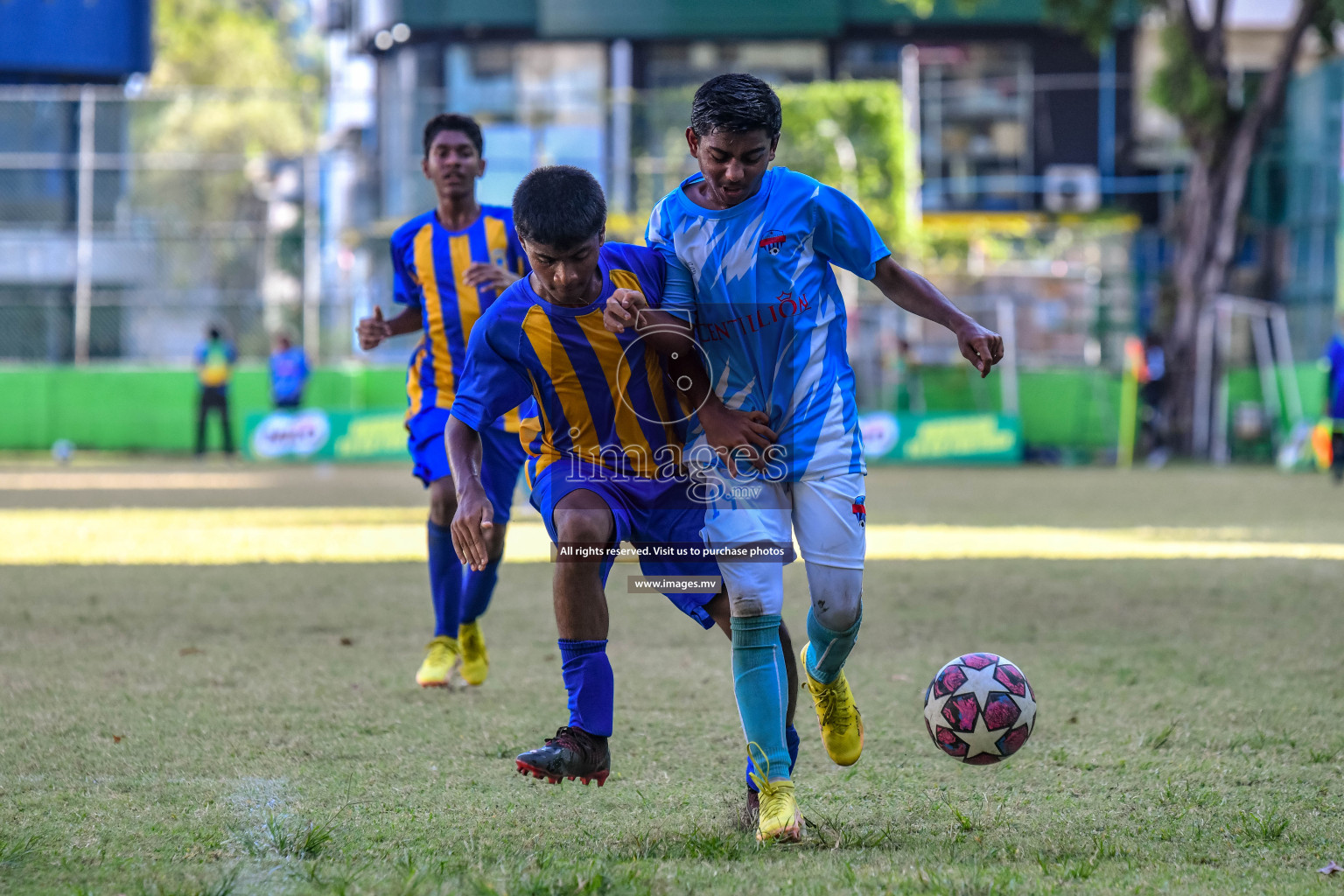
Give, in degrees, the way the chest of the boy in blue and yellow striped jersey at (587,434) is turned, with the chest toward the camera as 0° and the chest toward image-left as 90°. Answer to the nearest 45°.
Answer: approximately 0°

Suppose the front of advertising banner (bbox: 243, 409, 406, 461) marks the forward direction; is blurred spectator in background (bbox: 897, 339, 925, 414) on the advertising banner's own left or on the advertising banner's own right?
on the advertising banner's own left

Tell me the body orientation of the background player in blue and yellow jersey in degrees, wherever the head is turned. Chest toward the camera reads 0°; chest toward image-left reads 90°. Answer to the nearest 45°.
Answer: approximately 0°

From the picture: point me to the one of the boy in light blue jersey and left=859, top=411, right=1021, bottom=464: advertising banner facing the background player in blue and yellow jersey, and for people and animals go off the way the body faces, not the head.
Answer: the advertising banner

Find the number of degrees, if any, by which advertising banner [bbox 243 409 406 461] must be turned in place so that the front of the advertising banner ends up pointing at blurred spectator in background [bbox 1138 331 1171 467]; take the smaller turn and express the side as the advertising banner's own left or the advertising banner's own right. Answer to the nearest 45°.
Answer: approximately 90° to the advertising banner's own left

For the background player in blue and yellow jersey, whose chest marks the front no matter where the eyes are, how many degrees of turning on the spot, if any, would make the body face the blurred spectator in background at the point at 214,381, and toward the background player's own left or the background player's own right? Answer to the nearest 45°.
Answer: approximately 180°

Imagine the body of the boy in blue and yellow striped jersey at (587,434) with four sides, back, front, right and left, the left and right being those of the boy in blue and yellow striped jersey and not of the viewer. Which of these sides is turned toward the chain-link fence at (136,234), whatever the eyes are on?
back

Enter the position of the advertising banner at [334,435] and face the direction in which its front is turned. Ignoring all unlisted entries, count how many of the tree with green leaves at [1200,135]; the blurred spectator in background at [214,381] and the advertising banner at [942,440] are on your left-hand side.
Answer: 2

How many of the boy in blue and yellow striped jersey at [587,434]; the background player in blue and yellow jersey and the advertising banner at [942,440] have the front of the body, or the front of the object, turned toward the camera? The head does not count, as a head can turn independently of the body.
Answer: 3
